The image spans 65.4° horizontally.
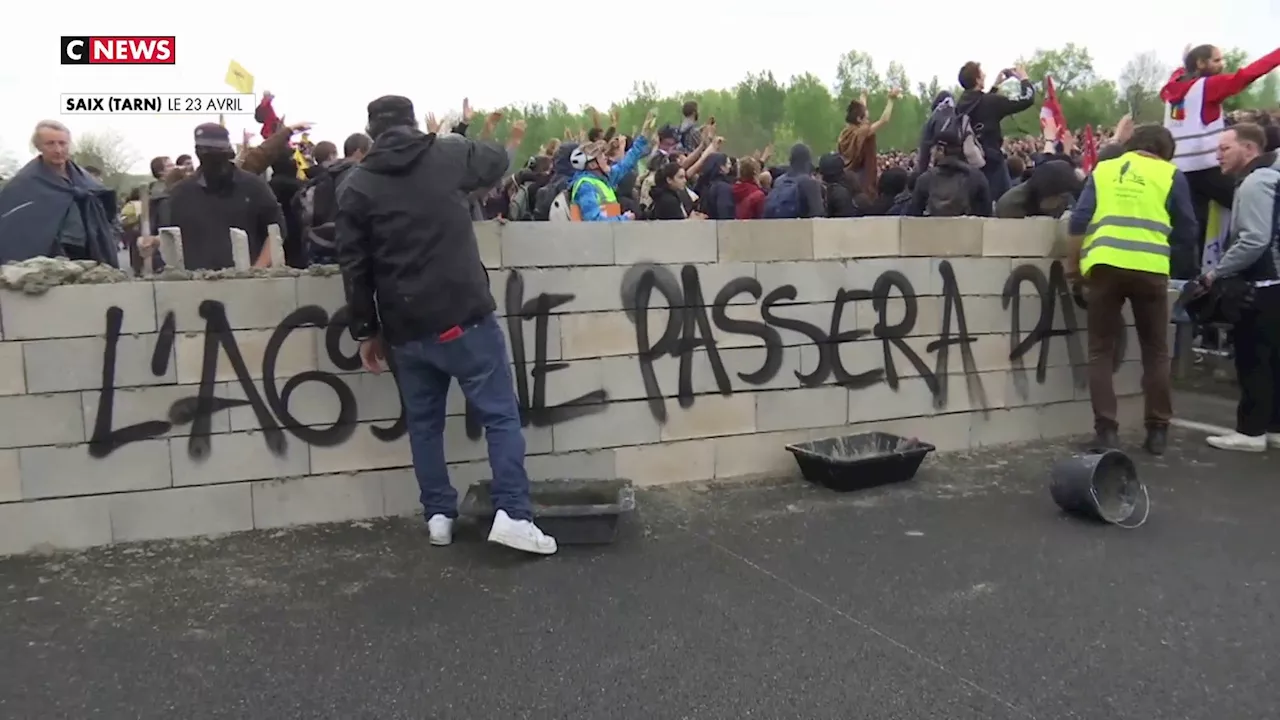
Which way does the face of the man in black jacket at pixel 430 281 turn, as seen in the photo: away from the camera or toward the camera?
away from the camera

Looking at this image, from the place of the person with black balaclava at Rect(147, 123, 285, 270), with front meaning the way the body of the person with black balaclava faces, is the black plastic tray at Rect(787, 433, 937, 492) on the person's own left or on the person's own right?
on the person's own left

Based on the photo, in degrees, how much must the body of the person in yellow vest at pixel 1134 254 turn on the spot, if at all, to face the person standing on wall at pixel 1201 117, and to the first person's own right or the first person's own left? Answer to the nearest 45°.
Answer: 0° — they already face them

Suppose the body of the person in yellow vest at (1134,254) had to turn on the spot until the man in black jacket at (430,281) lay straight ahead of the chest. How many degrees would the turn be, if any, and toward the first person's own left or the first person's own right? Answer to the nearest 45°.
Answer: approximately 135° to the first person's own left

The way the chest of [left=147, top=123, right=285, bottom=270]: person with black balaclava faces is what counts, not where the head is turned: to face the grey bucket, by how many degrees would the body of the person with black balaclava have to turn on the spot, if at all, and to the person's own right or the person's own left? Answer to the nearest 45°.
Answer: approximately 45° to the person's own left

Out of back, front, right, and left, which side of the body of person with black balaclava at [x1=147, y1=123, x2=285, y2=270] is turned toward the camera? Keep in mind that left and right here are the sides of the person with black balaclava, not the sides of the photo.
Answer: front

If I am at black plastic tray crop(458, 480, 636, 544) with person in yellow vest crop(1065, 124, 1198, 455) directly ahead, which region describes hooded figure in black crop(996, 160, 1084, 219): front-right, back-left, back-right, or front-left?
front-left

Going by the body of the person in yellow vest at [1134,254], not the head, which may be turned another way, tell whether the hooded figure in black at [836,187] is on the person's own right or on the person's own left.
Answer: on the person's own left

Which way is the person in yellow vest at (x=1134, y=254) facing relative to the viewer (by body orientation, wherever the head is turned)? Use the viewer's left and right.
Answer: facing away from the viewer

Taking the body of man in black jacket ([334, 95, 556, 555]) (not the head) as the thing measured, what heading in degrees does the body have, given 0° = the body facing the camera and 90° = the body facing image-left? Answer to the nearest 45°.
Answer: approximately 180°

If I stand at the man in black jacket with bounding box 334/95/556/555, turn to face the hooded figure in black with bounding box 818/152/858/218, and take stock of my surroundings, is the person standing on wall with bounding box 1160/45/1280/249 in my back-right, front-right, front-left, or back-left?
front-right

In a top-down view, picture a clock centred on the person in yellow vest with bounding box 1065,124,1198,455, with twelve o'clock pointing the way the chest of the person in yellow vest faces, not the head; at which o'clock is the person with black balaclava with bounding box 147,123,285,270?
The person with black balaclava is roughly at 8 o'clock from the person in yellow vest.

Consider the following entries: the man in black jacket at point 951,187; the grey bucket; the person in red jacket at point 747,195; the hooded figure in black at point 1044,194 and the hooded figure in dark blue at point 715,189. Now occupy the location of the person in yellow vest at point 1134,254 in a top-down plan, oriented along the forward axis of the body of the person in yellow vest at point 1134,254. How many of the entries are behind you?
1

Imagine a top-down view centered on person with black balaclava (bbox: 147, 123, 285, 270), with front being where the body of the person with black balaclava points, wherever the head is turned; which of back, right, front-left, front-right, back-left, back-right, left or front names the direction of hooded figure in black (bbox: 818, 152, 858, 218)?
left

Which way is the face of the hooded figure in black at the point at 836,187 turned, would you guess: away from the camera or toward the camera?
away from the camera
